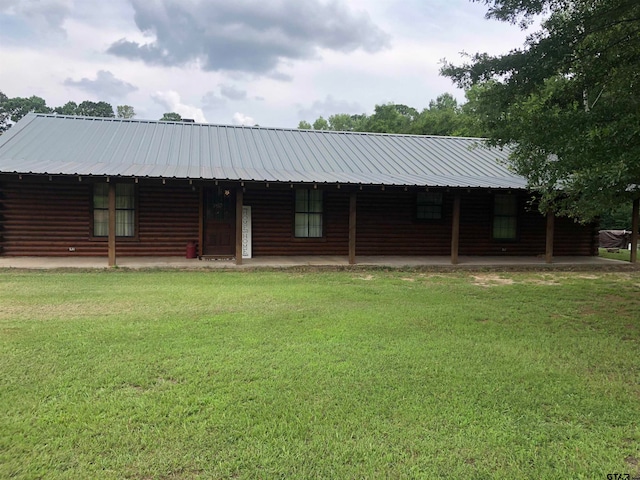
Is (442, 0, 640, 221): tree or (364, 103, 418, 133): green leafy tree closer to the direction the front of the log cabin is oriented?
the tree

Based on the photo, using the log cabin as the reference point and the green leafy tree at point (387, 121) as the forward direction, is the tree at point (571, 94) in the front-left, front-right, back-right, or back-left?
back-right

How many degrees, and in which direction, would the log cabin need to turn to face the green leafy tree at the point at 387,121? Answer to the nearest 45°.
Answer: approximately 180°

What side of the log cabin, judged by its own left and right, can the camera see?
front

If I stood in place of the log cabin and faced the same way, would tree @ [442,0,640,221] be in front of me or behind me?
in front
